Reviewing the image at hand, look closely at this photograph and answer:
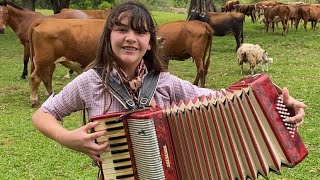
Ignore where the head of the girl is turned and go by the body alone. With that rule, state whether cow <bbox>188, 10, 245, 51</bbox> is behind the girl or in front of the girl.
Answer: behind

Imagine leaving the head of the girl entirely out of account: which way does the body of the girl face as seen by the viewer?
toward the camera

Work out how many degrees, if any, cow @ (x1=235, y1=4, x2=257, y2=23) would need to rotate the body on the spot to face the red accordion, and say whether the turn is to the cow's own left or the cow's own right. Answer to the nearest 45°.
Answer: approximately 90° to the cow's own left

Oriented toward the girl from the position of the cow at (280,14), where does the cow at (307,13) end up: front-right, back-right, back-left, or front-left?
back-left

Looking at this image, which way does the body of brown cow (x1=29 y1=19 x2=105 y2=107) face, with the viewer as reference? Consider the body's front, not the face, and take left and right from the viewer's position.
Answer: facing to the right of the viewer

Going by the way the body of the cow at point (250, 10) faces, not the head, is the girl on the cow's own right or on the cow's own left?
on the cow's own left

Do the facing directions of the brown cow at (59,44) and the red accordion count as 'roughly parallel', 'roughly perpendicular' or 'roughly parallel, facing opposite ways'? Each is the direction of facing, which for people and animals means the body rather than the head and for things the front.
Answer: roughly perpendicular

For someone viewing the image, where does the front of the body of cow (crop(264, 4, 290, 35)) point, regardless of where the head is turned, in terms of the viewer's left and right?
facing away from the viewer and to the left of the viewer

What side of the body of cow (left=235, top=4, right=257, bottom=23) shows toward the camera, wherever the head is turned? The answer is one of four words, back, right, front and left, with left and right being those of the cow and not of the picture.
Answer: left

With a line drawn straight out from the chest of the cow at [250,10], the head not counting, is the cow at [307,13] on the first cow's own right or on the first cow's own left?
on the first cow's own left

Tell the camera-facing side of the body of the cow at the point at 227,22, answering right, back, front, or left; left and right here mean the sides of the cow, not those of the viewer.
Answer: left
